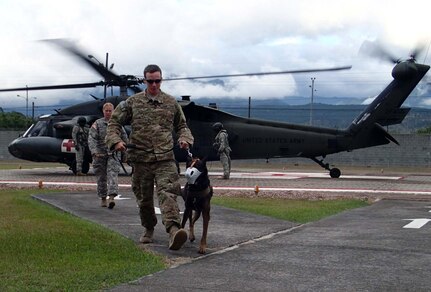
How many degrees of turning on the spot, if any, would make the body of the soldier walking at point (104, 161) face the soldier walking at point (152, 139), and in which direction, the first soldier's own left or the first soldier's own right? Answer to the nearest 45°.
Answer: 0° — they already face them

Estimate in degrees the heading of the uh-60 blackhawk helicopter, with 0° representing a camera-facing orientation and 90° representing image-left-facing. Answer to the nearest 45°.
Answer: approximately 90°

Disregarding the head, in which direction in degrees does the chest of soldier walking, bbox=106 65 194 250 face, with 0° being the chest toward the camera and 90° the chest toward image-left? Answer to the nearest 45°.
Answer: approximately 0°

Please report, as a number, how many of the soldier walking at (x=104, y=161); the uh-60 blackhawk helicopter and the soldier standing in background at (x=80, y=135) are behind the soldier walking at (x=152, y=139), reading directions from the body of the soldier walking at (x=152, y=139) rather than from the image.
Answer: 3

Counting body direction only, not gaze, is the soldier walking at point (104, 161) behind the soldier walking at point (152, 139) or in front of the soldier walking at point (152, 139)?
behind

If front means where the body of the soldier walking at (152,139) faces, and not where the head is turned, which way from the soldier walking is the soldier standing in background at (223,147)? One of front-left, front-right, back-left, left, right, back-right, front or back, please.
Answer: back

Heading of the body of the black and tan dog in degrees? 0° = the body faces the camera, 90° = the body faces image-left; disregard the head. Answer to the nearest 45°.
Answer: approximately 0°

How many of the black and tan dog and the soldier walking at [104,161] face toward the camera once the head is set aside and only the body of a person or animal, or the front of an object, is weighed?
2

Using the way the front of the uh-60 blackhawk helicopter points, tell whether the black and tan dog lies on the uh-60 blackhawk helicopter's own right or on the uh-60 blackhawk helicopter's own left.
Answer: on the uh-60 blackhawk helicopter's own left
